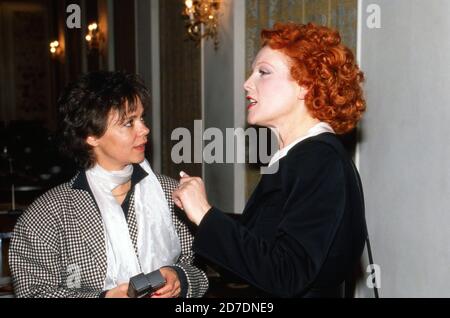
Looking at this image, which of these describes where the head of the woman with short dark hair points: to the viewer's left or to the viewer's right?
to the viewer's right

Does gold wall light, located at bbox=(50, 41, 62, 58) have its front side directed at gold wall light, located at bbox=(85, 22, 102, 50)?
no

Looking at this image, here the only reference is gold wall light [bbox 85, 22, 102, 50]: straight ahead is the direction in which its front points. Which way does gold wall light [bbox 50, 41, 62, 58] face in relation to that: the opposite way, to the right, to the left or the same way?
the same way

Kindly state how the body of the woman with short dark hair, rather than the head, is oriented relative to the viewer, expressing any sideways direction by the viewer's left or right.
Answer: facing the viewer and to the right of the viewer

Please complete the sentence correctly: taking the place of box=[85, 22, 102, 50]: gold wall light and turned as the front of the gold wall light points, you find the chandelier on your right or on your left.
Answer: on your left

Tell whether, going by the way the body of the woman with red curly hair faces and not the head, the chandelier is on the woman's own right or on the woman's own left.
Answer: on the woman's own right

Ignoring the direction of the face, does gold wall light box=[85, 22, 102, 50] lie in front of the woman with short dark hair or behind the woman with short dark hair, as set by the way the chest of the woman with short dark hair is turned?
behind

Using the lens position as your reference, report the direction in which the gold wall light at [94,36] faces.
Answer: facing the viewer and to the left of the viewer

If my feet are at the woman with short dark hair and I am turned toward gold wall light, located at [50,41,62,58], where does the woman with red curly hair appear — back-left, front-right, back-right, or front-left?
back-right

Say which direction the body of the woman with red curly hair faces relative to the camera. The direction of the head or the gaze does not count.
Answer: to the viewer's left

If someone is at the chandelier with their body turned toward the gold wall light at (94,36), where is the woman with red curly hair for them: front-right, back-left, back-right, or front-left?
back-left

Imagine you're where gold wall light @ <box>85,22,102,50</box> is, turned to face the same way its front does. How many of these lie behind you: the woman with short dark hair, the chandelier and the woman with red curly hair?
0

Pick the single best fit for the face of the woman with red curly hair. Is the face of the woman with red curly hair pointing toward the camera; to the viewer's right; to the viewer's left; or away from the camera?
to the viewer's left

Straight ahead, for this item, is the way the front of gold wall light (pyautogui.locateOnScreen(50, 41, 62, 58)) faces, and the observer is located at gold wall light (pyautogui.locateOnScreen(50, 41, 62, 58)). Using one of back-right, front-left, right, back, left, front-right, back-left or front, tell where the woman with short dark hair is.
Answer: front-left

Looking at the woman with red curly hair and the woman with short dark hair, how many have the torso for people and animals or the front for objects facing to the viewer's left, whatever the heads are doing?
1

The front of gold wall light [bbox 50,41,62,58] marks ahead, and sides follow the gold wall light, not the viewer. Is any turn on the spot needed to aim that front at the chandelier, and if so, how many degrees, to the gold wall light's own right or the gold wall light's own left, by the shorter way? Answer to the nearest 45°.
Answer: approximately 45° to the gold wall light's own left
